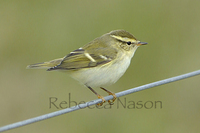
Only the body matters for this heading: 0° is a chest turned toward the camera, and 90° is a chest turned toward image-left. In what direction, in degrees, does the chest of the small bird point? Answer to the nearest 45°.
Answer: approximately 270°
